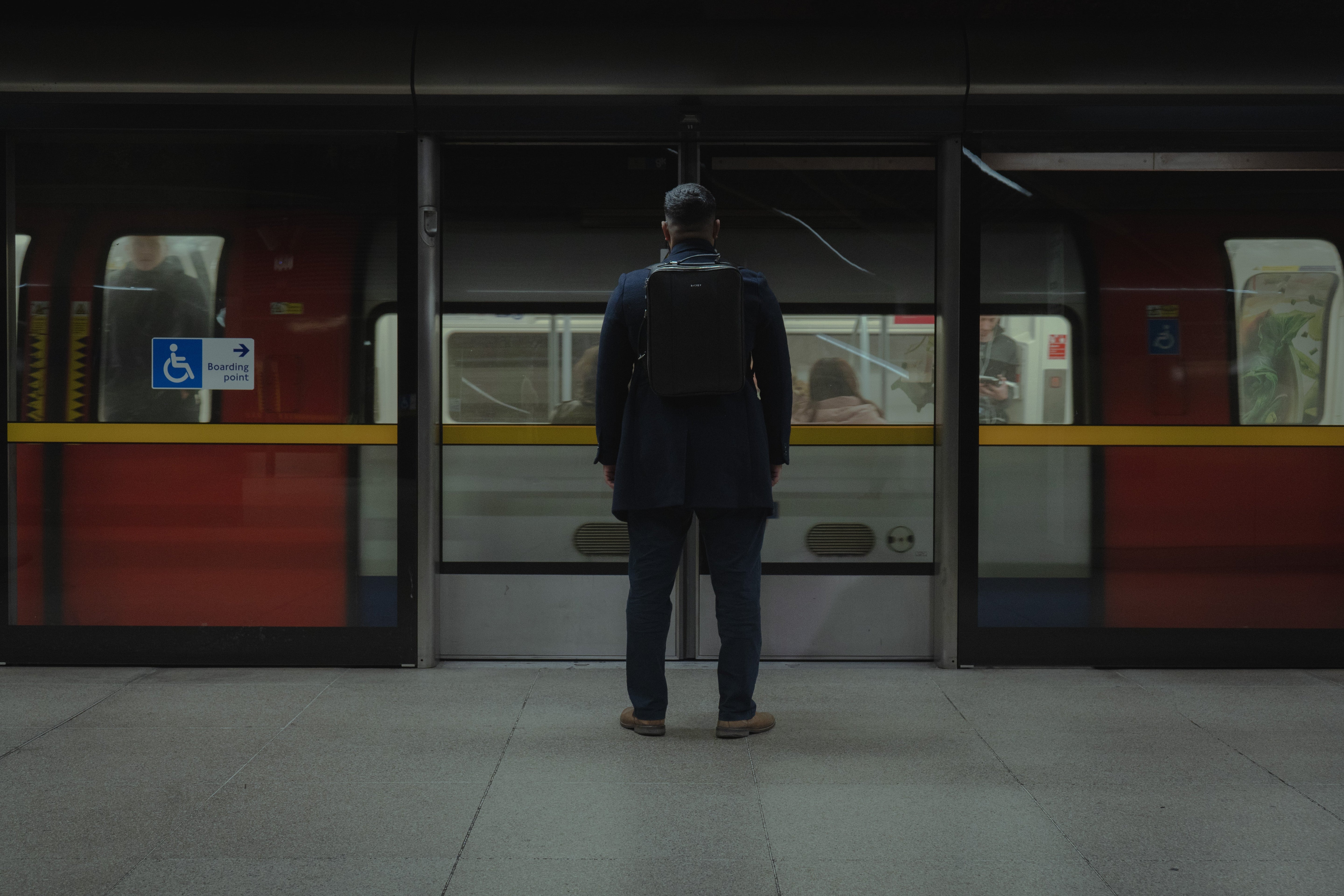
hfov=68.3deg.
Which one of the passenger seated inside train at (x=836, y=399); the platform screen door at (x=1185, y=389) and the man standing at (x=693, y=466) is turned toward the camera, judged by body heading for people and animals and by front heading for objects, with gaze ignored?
the platform screen door

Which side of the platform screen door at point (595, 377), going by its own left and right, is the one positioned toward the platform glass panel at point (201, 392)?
right

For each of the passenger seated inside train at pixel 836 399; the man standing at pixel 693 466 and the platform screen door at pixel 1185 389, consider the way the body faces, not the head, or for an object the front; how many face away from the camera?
2

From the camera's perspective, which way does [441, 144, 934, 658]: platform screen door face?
toward the camera

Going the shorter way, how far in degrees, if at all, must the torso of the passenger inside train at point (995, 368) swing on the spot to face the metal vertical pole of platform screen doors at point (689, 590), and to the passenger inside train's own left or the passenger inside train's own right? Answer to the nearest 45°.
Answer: approximately 45° to the passenger inside train's own right

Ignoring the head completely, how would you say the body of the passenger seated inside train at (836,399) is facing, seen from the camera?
away from the camera

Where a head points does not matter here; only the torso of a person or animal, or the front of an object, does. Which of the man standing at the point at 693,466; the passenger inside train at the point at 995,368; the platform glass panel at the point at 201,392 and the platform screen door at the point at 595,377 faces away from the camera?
the man standing

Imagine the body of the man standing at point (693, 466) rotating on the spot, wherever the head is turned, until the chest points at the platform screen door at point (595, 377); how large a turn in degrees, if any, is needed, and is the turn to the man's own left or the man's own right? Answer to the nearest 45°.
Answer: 0° — they already face it

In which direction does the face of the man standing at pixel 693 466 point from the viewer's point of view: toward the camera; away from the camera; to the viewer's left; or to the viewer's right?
away from the camera

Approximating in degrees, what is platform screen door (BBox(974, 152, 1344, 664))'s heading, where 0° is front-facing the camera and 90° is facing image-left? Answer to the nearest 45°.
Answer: approximately 0°

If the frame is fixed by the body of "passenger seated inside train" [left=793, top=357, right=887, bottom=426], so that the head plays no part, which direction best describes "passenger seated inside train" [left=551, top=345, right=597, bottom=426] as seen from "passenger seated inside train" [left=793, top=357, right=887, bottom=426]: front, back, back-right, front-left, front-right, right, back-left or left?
left

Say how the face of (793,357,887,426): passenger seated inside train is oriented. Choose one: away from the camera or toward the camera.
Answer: away from the camera

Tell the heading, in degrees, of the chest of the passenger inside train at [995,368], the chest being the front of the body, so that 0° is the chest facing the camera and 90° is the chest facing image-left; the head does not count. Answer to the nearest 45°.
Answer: approximately 45°

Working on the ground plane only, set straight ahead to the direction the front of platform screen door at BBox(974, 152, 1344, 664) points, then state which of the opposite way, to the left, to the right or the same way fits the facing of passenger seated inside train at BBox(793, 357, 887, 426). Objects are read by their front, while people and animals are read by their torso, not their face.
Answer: the opposite way

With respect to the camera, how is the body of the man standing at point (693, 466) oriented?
away from the camera

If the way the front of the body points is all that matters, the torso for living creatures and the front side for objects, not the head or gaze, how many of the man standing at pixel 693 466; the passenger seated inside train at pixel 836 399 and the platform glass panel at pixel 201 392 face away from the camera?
2

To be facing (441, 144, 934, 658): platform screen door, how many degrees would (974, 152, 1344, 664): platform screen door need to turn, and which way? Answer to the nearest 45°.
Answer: approximately 45° to its right

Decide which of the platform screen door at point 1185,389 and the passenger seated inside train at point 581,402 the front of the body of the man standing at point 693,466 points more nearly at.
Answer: the passenger seated inside train
